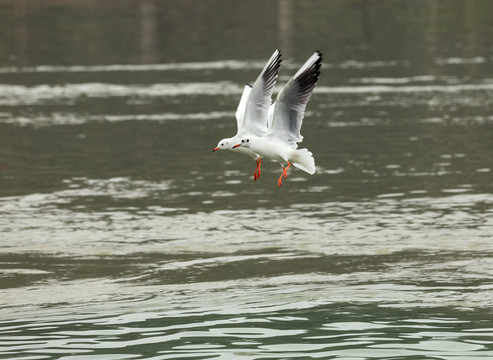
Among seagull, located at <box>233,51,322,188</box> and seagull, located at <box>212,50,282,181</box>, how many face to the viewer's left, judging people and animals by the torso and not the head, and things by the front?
2

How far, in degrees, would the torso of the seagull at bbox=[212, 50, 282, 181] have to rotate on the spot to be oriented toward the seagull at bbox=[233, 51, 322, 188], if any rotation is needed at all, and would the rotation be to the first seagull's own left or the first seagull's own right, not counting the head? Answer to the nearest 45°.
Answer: approximately 135° to the first seagull's own left

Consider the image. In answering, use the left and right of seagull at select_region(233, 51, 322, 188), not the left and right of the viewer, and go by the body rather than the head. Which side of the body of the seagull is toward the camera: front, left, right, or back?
left

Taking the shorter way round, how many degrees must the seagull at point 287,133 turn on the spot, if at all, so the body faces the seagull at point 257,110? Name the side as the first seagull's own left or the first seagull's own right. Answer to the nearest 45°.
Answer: approximately 45° to the first seagull's own right

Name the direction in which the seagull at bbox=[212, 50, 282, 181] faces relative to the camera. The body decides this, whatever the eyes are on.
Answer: to the viewer's left
